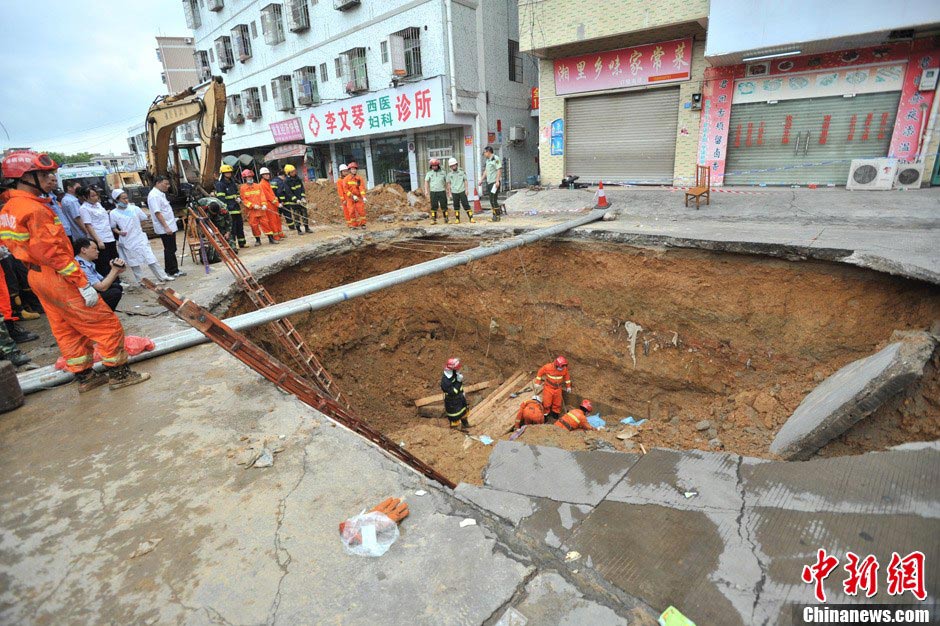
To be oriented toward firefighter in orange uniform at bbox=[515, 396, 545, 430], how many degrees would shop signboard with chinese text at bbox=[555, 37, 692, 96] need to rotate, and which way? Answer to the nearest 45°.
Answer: approximately 45° to its left

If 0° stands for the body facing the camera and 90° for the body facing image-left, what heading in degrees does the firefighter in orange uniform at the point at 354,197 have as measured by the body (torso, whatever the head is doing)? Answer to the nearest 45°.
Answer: approximately 0°

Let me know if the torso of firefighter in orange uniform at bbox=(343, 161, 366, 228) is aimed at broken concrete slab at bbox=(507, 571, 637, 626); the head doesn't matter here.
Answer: yes

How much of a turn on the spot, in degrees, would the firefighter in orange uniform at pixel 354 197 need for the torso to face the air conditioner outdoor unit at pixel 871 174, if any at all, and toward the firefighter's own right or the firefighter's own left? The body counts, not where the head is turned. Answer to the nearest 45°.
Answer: approximately 90° to the firefighter's own left

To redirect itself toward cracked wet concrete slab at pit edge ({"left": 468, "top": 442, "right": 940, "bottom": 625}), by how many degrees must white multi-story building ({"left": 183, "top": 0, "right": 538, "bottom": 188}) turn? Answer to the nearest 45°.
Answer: approximately 45° to its left

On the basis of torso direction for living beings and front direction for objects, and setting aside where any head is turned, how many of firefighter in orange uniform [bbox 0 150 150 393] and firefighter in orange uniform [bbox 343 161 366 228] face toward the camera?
1

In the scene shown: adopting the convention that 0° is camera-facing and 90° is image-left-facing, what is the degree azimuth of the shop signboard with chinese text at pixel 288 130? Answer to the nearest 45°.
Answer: approximately 45°

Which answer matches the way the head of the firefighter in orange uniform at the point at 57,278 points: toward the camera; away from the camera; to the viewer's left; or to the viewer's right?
to the viewer's right

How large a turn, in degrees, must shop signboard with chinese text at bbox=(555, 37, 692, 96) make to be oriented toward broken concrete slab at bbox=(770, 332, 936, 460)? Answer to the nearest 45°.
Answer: approximately 45° to its left

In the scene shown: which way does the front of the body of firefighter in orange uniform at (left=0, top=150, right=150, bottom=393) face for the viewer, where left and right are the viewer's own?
facing to the right of the viewer
